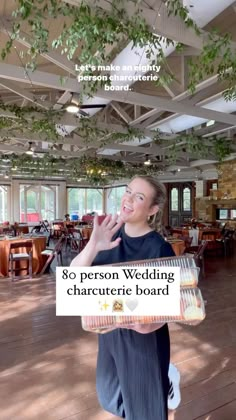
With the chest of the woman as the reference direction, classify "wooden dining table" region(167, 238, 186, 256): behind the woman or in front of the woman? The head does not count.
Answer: behind

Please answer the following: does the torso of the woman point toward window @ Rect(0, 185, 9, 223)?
no

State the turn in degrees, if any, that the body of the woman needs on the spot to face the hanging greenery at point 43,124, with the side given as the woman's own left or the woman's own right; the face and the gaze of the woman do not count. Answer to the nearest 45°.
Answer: approximately 135° to the woman's own right

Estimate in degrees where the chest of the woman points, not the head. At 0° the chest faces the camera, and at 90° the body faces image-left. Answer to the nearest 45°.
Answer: approximately 45°

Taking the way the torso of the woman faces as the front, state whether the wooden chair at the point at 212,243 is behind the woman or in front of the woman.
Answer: behind

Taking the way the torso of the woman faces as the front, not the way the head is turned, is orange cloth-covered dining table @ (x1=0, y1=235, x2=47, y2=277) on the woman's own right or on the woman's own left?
on the woman's own right

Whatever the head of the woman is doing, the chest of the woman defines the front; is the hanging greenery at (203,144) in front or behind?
behind

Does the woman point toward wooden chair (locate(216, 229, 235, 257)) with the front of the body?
no
